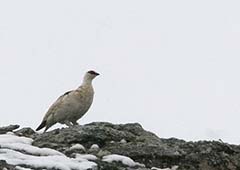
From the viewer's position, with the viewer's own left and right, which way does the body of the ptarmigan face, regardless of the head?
facing to the right of the viewer

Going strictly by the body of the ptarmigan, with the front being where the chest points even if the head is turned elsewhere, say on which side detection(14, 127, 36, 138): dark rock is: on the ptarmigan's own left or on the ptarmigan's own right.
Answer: on the ptarmigan's own right
